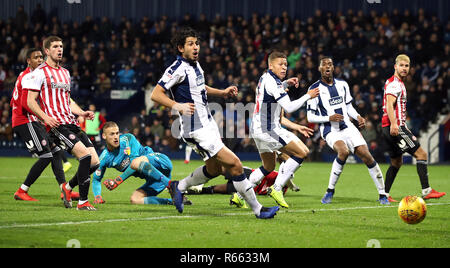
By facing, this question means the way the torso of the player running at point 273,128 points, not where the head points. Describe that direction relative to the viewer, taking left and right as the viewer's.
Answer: facing to the right of the viewer

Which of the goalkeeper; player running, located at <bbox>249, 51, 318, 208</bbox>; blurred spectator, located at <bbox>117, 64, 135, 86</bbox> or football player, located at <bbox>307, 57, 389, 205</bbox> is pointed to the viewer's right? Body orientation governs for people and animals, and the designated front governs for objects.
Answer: the player running

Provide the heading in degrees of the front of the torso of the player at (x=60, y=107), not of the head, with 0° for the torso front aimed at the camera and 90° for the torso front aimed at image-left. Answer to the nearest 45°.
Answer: approximately 315°

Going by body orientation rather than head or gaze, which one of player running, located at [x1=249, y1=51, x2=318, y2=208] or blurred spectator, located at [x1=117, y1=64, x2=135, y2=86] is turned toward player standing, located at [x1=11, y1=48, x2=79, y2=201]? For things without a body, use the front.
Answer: the blurred spectator

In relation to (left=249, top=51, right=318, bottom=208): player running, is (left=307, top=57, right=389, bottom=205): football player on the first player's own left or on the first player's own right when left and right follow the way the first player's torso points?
on the first player's own left

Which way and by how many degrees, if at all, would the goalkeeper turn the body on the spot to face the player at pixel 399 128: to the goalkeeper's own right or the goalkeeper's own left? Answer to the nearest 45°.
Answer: approximately 135° to the goalkeeper's own left

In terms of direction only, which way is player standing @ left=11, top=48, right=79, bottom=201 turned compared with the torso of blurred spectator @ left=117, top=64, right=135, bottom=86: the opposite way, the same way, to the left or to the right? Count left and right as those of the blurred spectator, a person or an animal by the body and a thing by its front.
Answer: to the left

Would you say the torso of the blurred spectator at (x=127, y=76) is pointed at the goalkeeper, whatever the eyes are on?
yes
